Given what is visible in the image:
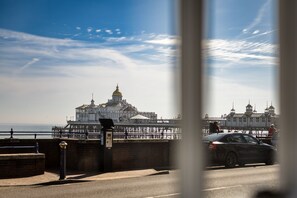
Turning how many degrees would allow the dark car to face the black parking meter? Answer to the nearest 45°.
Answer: approximately 180°

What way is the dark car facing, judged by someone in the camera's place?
facing away from the viewer and to the right of the viewer
